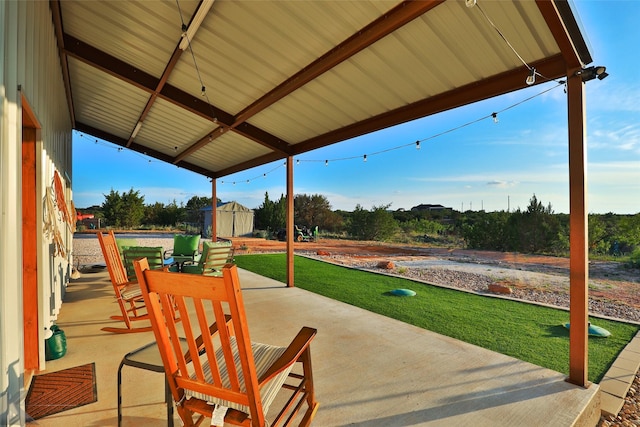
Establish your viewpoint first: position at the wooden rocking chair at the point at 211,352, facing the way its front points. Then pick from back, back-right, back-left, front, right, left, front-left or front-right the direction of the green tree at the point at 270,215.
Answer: front-left

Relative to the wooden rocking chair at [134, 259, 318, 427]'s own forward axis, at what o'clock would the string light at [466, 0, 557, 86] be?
The string light is roughly at 1 o'clock from the wooden rocking chair.

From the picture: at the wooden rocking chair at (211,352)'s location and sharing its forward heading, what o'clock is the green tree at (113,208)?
The green tree is roughly at 10 o'clock from the wooden rocking chair.

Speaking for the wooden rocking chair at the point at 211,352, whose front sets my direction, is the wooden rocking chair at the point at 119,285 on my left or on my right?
on my left

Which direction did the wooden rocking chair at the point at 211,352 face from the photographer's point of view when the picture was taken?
facing away from the viewer and to the right of the viewer

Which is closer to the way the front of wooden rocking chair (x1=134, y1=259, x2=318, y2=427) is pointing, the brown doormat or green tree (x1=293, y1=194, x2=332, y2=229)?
the green tree

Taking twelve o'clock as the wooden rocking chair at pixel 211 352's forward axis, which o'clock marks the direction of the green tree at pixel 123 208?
The green tree is roughly at 10 o'clock from the wooden rocking chair.

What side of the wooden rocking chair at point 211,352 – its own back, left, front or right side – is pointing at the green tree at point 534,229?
front

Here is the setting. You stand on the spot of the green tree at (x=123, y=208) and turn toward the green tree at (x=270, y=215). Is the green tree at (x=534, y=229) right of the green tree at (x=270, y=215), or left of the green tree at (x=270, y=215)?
right

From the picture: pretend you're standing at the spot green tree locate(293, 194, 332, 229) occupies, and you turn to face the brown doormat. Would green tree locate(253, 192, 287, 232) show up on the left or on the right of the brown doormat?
right
